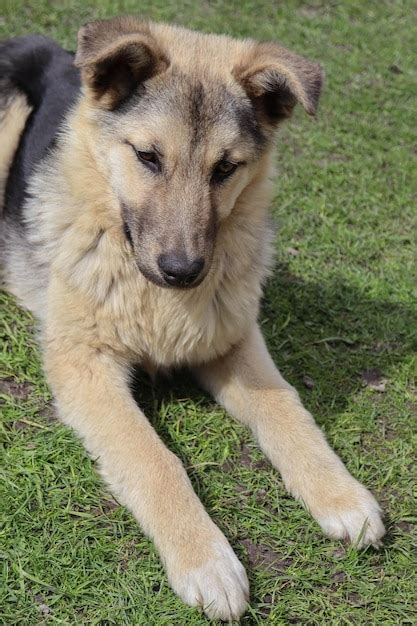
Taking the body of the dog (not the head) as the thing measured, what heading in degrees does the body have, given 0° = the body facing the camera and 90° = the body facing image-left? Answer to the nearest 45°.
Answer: approximately 315°
